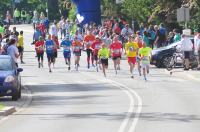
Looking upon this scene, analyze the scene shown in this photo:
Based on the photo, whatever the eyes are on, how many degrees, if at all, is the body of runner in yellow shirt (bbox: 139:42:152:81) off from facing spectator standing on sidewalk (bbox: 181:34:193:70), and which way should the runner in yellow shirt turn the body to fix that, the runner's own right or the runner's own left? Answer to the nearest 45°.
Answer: approximately 135° to the runner's own left

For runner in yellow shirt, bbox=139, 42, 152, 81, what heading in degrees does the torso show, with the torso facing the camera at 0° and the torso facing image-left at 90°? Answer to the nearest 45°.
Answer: approximately 0°

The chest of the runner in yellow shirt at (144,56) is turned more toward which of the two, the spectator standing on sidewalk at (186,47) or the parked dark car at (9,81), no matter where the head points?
the parked dark car

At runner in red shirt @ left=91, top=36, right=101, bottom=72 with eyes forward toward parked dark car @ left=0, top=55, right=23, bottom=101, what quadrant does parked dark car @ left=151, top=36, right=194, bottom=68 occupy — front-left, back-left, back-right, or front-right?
back-left

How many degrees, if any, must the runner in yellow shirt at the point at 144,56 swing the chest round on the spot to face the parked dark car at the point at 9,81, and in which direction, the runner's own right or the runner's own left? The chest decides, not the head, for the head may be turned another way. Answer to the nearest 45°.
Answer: approximately 45° to the runner's own right

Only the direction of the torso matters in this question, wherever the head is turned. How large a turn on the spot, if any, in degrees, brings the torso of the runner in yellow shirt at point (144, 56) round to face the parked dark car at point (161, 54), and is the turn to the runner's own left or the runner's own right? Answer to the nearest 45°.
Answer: approximately 180°
